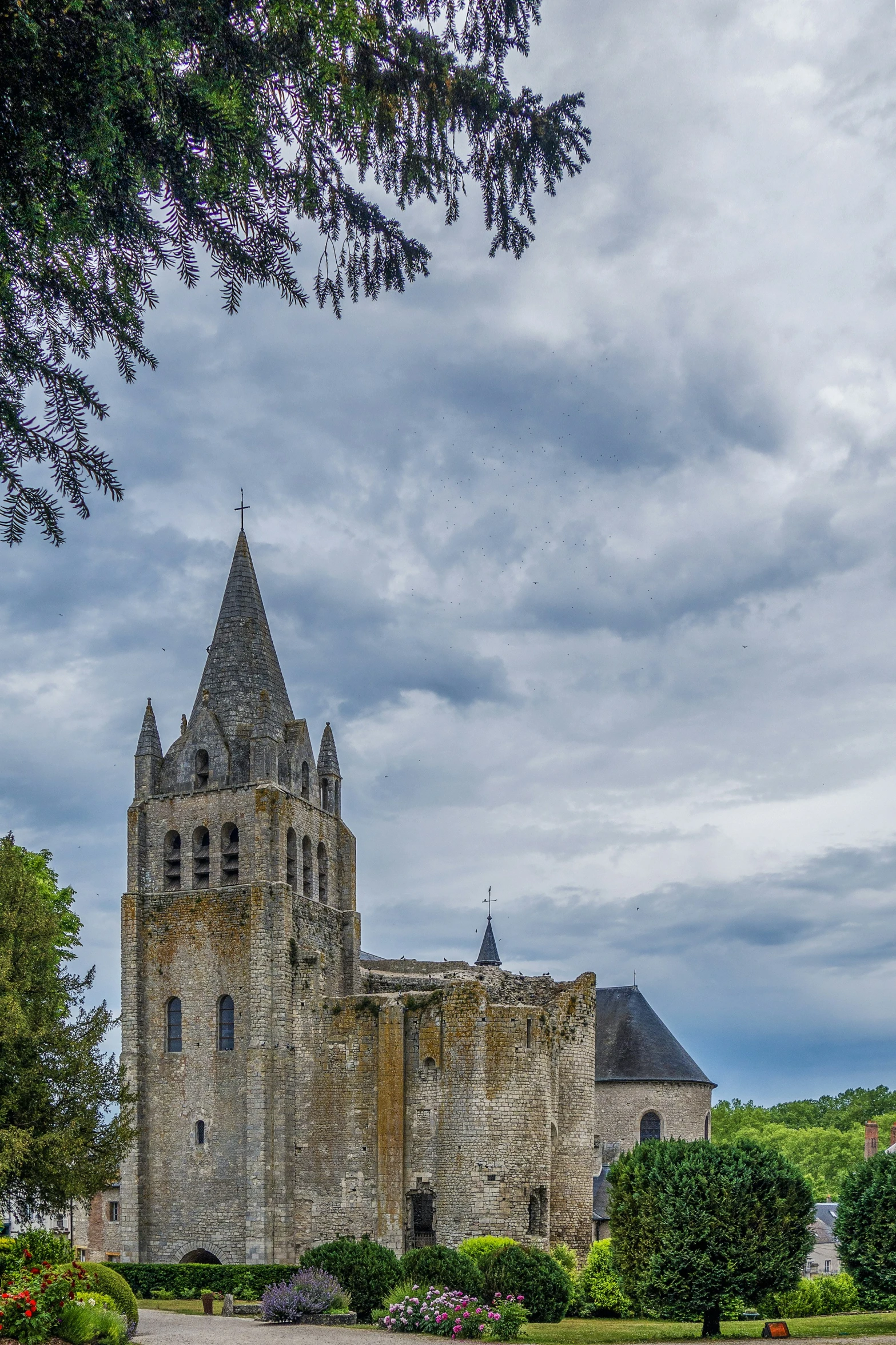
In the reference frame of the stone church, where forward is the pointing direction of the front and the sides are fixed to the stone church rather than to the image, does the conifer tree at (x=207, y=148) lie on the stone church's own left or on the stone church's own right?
on the stone church's own left

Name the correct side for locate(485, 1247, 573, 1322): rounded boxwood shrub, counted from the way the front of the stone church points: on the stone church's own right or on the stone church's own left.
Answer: on the stone church's own left

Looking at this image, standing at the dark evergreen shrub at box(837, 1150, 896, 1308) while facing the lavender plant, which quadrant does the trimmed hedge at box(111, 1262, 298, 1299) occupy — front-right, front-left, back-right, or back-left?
front-right

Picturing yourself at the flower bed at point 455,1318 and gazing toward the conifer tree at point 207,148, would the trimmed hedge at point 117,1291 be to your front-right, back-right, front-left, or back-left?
front-right

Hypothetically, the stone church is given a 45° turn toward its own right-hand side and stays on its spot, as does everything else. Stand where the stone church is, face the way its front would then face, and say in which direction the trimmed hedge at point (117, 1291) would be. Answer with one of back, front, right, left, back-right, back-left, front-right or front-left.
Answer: left

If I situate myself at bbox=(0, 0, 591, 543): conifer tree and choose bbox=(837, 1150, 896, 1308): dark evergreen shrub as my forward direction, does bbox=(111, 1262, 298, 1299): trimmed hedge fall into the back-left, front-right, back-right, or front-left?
front-left

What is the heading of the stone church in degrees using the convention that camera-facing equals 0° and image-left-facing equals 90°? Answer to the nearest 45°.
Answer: approximately 45°

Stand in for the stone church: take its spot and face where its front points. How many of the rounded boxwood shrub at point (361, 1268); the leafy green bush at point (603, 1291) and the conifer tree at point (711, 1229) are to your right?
0

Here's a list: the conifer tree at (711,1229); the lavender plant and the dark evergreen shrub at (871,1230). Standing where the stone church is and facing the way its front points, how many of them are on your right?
0

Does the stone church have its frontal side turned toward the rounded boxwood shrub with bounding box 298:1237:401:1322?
no

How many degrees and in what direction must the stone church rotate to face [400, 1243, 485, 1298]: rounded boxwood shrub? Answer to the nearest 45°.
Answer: approximately 45° to its left

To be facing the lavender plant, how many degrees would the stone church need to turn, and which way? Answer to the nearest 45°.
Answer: approximately 45° to its left
